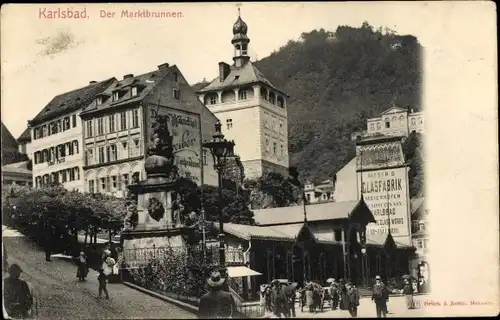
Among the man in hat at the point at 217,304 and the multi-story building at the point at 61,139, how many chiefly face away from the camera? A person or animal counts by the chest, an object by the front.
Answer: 1

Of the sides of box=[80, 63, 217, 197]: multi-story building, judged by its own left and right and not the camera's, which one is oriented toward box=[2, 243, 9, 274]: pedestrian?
front

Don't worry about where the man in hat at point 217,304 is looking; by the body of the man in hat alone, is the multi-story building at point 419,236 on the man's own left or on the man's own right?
on the man's own right

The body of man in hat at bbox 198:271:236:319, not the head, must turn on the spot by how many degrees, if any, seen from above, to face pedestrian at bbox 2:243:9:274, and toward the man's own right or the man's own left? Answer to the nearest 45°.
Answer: approximately 90° to the man's own left

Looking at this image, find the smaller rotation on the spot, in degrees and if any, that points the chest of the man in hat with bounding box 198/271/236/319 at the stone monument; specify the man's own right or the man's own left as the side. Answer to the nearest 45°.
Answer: approximately 45° to the man's own left

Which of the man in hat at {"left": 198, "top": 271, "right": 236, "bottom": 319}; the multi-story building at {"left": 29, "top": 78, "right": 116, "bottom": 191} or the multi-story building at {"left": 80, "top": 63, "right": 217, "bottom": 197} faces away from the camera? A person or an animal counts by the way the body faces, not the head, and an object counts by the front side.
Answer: the man in hat

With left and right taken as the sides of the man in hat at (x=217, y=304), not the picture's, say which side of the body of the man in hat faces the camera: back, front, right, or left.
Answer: back
